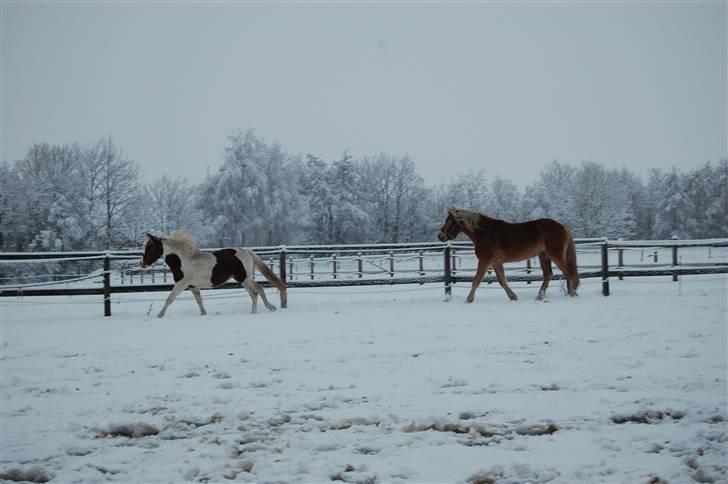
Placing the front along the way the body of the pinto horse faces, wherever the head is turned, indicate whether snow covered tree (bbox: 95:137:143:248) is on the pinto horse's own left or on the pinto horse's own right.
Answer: on the pinto horse's own right

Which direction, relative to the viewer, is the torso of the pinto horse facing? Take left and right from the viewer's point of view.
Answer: facing to the left of the viewer

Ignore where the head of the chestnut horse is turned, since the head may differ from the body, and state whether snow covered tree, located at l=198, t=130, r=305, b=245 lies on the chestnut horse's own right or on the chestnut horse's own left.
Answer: on the chestnut horse's own right

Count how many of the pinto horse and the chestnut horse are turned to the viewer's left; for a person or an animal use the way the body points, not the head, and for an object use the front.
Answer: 2

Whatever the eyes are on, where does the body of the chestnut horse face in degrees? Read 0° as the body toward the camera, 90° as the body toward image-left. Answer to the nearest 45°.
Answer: approximately 90°

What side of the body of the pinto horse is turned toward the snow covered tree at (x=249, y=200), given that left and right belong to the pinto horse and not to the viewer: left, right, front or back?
right

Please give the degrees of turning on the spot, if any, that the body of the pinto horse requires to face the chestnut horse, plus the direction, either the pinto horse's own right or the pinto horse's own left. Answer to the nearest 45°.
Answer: approximately 180°
